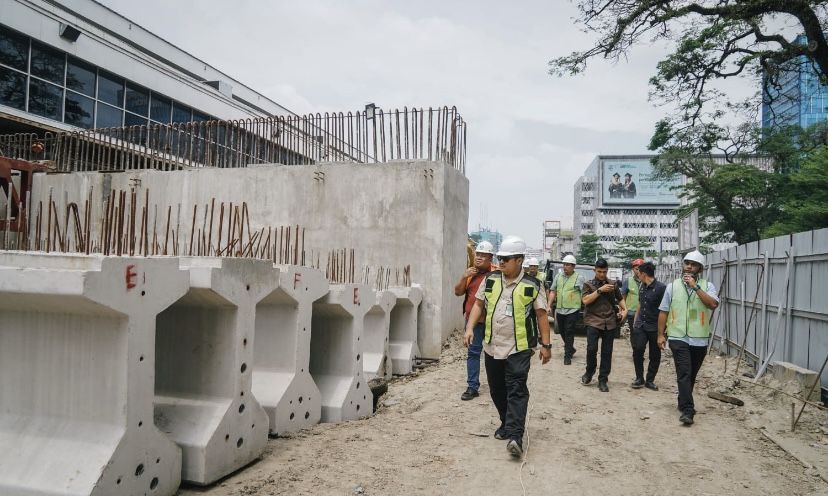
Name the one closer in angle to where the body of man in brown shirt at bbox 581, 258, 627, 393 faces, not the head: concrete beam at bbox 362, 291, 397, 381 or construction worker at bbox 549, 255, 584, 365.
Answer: the concrete beam

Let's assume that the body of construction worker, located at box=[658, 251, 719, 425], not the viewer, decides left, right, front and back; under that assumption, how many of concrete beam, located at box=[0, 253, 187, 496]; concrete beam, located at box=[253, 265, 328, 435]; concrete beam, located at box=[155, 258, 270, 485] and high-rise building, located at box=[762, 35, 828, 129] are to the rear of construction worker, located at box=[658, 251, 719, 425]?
1

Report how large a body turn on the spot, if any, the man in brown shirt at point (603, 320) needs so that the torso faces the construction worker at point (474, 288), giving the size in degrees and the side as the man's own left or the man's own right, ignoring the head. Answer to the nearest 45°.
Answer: approximately 45° to the man's own right

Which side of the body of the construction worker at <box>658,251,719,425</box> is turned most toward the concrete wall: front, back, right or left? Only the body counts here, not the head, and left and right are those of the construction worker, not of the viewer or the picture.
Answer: right

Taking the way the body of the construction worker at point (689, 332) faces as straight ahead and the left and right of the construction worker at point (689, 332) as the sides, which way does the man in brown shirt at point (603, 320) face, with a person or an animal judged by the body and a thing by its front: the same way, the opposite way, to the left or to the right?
the same way

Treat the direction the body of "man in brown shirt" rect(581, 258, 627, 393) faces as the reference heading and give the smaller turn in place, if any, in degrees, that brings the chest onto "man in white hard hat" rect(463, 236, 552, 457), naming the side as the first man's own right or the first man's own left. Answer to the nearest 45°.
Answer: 0° — they already face them

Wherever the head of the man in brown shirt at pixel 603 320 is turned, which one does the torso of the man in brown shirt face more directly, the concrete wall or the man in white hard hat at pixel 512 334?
the man in white hard hat

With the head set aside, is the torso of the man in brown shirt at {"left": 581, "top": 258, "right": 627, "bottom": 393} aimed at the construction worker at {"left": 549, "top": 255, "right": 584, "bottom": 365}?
no

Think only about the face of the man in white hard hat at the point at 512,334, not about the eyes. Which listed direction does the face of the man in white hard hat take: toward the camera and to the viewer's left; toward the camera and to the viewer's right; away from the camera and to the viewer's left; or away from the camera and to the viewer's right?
toward the camera and to the viewer's left

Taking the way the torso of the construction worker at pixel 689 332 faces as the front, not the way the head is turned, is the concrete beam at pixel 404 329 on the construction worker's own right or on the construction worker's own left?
on the construction worker's own right

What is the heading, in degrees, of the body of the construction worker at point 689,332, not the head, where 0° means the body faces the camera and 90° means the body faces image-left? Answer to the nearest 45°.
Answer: approximately 0°

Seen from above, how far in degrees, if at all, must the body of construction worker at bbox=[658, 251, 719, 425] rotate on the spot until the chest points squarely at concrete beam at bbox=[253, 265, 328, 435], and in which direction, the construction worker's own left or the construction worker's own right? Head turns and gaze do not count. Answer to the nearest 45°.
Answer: approximately 45° to the construction worker's own right

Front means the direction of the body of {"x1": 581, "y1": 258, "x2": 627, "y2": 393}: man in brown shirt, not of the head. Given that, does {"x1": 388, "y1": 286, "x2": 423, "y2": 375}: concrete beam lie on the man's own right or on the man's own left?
on the man's own right

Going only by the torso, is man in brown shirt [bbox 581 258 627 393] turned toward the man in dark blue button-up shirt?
no

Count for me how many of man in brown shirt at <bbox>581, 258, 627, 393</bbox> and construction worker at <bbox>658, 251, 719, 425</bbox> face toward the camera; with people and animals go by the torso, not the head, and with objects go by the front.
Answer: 2

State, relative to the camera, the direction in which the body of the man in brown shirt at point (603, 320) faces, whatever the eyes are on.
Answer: toward the camera
